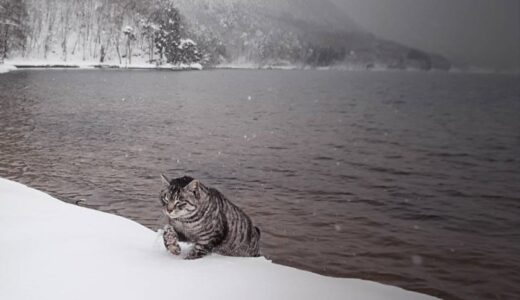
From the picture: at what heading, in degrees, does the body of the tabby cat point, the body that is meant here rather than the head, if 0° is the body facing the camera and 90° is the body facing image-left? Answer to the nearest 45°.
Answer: approximately 45°

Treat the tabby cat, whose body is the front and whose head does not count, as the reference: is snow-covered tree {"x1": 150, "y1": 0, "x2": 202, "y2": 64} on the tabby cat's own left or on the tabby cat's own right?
on the tabby cat's own right

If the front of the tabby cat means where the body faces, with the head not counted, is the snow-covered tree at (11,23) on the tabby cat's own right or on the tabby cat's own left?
on the tabby cat's own right
